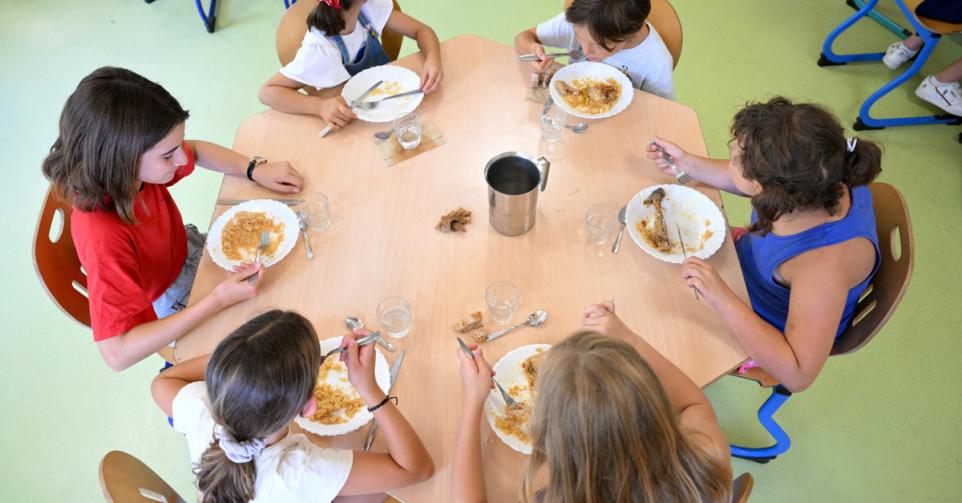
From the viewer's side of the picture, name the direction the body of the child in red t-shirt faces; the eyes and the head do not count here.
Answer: to the viewer's right

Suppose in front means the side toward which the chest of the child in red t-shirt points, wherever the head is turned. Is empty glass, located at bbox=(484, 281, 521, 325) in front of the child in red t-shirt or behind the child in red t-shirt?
in front

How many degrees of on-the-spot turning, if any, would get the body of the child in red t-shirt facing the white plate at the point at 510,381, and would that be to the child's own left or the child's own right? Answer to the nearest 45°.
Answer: approximately 45° to the child's own right

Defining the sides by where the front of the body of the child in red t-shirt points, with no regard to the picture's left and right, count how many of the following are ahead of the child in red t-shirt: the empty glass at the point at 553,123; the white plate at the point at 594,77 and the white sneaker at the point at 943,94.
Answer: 3

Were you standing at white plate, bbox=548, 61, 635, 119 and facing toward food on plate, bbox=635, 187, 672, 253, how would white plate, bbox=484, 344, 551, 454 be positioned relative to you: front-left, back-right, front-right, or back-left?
front-right

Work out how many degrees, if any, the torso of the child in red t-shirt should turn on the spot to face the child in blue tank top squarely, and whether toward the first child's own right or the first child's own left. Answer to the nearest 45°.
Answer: approximately 45° to the first child's own right

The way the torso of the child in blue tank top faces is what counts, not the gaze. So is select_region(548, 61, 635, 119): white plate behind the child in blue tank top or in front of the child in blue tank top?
in front

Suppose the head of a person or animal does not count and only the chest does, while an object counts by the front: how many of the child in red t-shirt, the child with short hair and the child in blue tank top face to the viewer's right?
1

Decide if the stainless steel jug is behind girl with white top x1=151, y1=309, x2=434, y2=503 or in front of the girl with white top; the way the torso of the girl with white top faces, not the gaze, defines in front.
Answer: in front

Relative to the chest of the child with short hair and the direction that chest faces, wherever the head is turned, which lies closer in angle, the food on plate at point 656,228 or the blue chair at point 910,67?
the food on plate

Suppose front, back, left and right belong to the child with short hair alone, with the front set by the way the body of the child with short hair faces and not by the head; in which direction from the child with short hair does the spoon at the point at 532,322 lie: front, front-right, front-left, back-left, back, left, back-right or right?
front-left

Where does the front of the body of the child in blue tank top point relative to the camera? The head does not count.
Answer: to the viewer's left

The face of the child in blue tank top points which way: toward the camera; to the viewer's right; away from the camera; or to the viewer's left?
to the viewer's left
